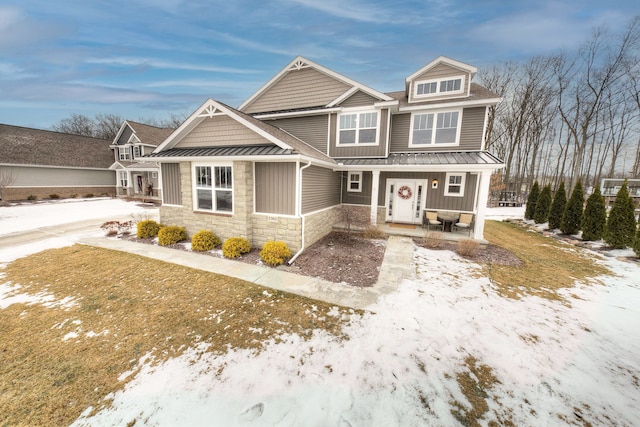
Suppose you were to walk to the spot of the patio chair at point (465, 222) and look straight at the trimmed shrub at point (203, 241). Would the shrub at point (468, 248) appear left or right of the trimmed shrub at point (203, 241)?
left

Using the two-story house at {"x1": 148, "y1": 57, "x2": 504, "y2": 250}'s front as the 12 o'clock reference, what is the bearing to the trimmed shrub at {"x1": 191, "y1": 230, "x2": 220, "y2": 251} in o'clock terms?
The trimmed shrub is roughly at 2 o'clock from the two-story house.

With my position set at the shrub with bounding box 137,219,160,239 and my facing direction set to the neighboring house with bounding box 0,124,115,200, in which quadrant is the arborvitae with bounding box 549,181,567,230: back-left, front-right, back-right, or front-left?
back-right

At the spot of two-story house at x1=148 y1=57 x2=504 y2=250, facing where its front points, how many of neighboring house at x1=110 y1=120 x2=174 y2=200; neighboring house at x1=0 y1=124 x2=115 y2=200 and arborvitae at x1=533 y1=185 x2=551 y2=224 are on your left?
1

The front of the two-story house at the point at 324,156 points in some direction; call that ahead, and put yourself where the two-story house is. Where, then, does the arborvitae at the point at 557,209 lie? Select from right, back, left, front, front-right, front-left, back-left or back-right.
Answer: left

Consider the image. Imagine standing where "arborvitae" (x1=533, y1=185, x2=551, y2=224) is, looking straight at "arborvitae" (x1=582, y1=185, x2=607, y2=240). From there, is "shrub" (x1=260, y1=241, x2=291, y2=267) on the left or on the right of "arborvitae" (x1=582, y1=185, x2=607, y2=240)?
right

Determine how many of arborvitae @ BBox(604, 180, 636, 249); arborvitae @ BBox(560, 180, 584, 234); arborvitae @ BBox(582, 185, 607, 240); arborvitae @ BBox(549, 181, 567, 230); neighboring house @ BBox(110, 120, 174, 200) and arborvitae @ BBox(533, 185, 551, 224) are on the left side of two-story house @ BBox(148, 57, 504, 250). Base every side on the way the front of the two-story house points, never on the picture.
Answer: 5

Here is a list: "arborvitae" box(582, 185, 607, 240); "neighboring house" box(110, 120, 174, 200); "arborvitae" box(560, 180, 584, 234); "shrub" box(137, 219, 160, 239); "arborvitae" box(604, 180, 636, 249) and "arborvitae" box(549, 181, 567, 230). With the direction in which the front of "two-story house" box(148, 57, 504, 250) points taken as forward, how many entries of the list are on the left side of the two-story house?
4

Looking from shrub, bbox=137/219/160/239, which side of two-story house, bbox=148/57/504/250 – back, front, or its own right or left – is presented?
right

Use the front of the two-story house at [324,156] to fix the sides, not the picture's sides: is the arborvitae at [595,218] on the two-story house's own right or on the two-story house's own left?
on the two-story house's own left

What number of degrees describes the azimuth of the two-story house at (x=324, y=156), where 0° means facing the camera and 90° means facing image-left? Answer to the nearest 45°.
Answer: approximately 0°

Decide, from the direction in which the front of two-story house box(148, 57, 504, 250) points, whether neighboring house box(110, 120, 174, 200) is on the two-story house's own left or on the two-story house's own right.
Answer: on the two-story house's own right

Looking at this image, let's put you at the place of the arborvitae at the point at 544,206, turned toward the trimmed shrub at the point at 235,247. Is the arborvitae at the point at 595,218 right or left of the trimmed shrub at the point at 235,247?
left

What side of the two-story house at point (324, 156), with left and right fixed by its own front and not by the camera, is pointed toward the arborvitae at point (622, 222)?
left

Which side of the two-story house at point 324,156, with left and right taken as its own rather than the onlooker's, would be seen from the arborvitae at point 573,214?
left

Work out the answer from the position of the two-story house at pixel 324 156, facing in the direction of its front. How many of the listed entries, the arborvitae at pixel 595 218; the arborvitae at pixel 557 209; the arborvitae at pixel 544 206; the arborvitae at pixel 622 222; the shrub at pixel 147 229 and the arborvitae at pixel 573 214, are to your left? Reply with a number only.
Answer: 5
